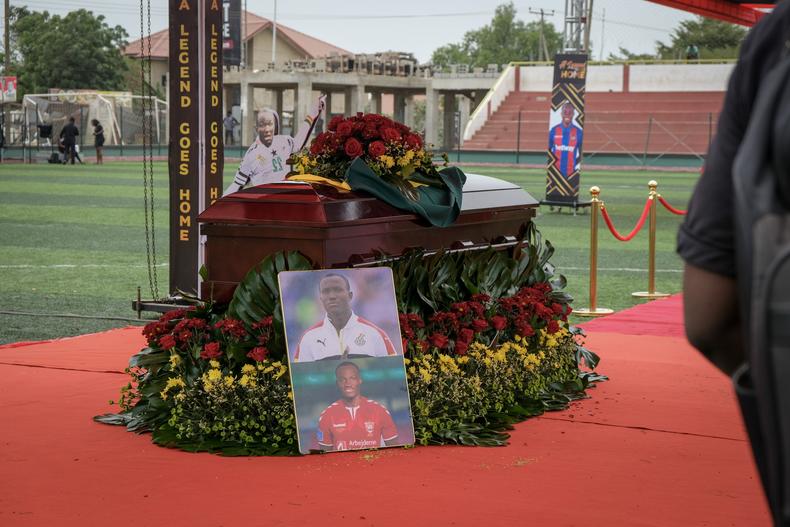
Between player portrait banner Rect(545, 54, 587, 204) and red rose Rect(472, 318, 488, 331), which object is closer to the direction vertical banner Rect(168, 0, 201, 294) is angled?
the red rose

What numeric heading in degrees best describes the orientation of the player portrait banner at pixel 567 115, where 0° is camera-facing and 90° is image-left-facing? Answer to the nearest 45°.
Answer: approximately 0°

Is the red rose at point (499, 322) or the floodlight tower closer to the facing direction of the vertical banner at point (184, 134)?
the red rose

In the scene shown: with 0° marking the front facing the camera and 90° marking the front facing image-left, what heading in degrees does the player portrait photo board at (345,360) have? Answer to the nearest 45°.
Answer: approximately 0°

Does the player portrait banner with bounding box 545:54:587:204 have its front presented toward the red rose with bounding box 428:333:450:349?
yes

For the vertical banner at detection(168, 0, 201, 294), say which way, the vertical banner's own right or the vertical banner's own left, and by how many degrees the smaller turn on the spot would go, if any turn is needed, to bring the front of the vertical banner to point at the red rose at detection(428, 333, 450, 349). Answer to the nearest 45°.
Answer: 0° — it already faces it

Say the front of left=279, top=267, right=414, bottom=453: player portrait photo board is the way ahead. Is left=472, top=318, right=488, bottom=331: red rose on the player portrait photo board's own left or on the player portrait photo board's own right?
on the player portrait photo board's own left

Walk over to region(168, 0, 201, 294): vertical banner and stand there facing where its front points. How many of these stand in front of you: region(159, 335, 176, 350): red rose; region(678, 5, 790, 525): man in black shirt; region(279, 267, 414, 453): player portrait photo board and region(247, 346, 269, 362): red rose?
4
